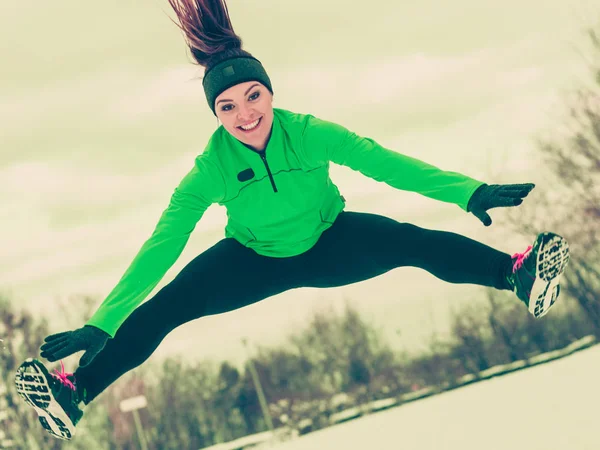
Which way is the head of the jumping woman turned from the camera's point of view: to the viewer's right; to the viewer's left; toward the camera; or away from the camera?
toward the camera

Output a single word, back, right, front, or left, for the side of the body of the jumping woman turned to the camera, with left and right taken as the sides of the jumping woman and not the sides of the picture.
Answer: front
